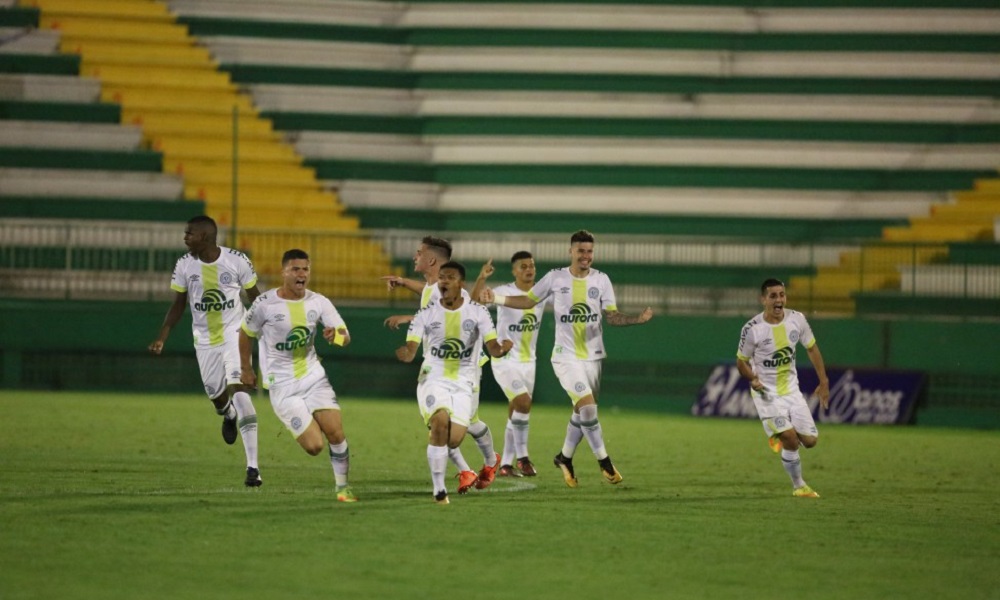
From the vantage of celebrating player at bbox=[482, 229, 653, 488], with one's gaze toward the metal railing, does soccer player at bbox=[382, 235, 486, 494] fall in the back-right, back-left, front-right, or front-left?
back-left

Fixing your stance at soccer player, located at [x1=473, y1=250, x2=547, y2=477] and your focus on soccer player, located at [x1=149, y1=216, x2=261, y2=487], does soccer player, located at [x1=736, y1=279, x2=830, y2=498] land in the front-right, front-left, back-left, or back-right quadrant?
back-left

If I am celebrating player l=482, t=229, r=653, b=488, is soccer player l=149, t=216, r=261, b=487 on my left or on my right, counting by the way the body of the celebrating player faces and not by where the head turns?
on my right

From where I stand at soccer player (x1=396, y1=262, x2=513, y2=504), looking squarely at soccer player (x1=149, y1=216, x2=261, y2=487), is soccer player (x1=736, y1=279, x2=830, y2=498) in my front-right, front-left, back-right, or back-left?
back-right

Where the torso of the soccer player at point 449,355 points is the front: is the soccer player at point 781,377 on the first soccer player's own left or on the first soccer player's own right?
on the first soccer player's own left

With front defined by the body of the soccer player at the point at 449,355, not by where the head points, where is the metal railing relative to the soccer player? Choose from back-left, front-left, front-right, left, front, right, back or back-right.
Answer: back

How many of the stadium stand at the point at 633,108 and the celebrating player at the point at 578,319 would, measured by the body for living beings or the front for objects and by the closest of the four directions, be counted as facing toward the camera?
2

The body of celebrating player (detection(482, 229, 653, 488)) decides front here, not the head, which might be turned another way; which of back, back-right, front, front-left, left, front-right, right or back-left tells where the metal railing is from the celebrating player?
back
